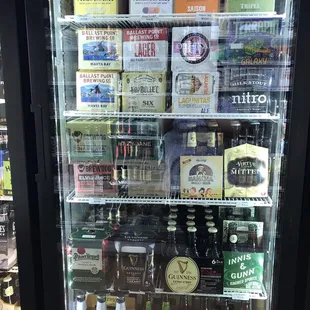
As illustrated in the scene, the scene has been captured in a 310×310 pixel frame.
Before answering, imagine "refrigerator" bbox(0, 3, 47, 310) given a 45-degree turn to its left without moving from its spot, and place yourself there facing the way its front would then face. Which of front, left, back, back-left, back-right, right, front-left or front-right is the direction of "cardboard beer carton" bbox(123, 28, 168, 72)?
front-left

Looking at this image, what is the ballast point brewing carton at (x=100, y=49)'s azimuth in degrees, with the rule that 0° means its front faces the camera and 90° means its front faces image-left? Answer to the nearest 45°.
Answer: approximately 0°

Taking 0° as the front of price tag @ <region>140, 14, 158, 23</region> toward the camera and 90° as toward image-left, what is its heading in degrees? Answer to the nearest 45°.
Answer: approximately 0°

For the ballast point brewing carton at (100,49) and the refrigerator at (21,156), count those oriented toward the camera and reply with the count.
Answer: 2

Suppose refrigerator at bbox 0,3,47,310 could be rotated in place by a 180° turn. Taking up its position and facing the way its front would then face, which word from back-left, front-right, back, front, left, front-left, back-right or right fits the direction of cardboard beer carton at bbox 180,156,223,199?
right

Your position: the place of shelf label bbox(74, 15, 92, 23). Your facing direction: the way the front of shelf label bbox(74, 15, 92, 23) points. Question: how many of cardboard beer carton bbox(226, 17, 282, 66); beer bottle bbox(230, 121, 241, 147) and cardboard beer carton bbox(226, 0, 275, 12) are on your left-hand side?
3
